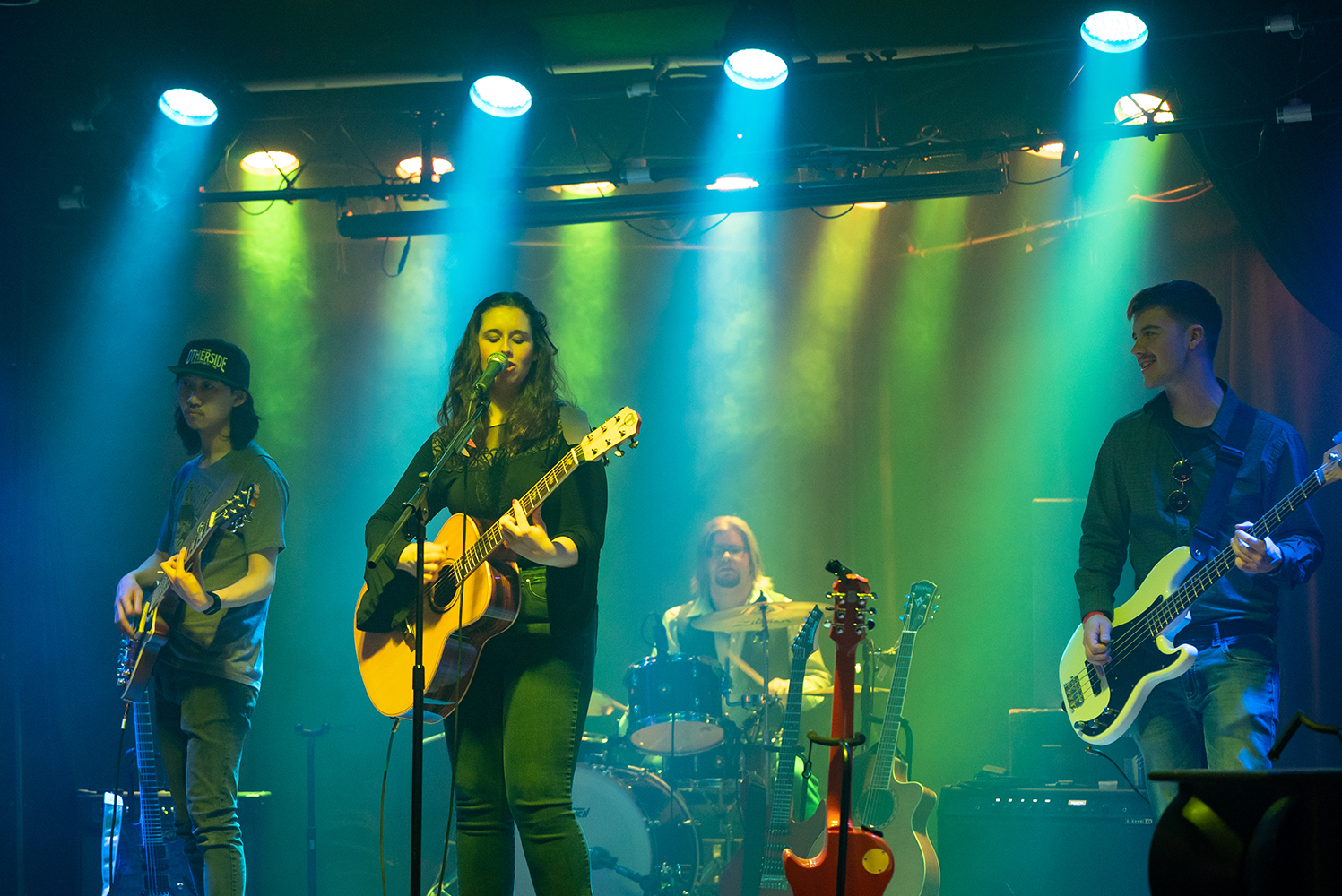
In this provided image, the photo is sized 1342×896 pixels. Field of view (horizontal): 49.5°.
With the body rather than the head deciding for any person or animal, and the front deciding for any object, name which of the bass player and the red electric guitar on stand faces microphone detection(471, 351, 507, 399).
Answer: the bass player

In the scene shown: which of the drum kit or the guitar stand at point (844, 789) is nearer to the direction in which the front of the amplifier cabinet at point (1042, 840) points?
the guitar stand

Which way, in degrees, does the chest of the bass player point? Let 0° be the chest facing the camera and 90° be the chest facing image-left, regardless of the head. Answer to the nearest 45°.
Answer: approximately 45°

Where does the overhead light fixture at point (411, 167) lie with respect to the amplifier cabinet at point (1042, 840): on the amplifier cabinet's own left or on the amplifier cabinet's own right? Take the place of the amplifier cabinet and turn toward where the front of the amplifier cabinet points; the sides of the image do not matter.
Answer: on the amplifier cabinet's own right

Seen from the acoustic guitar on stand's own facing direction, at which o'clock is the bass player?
The bass player is roughly at 9 o'clock from the acoustic guitar on stand.

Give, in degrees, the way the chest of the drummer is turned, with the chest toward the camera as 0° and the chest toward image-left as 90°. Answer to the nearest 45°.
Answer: approximately 0°

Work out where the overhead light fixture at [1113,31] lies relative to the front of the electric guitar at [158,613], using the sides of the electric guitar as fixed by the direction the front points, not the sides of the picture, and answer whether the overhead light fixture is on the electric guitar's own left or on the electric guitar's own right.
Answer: on the electric guitar's own left
